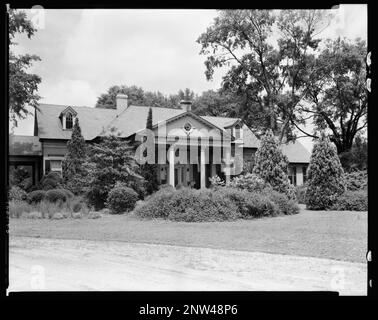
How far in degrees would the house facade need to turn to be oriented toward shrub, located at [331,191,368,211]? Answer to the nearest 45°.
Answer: approximately 90° to its left

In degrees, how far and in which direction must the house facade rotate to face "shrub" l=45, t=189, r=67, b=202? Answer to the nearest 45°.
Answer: approximately 90° to its right

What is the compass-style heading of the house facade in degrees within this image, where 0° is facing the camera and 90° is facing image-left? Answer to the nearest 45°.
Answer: approximately 0°

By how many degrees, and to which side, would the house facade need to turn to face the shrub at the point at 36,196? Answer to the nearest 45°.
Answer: approximately 45° to its right
